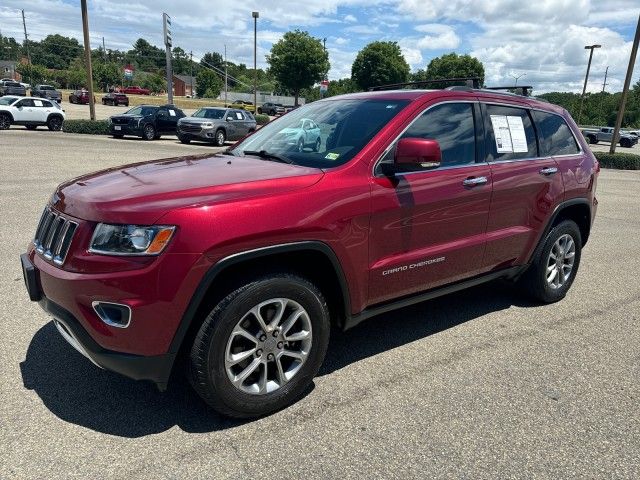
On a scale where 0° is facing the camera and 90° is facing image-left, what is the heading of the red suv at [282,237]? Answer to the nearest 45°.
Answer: approximately 45°

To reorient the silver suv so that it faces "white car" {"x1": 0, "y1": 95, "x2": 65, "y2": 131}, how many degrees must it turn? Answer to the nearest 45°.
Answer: approximately 45° to its right

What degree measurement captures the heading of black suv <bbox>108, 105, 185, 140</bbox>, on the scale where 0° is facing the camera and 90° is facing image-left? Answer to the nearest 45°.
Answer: approximately 45°

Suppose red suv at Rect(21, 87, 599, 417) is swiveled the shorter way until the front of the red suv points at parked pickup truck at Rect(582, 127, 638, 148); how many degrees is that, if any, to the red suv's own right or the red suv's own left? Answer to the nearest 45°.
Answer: approximately 180°

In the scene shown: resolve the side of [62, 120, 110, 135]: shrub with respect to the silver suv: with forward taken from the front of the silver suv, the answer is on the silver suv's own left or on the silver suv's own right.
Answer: on the silver suv's own right

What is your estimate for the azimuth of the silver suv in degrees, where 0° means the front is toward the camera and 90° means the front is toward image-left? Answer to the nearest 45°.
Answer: approximately 45°

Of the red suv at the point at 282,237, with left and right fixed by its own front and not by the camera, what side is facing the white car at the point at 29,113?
right
